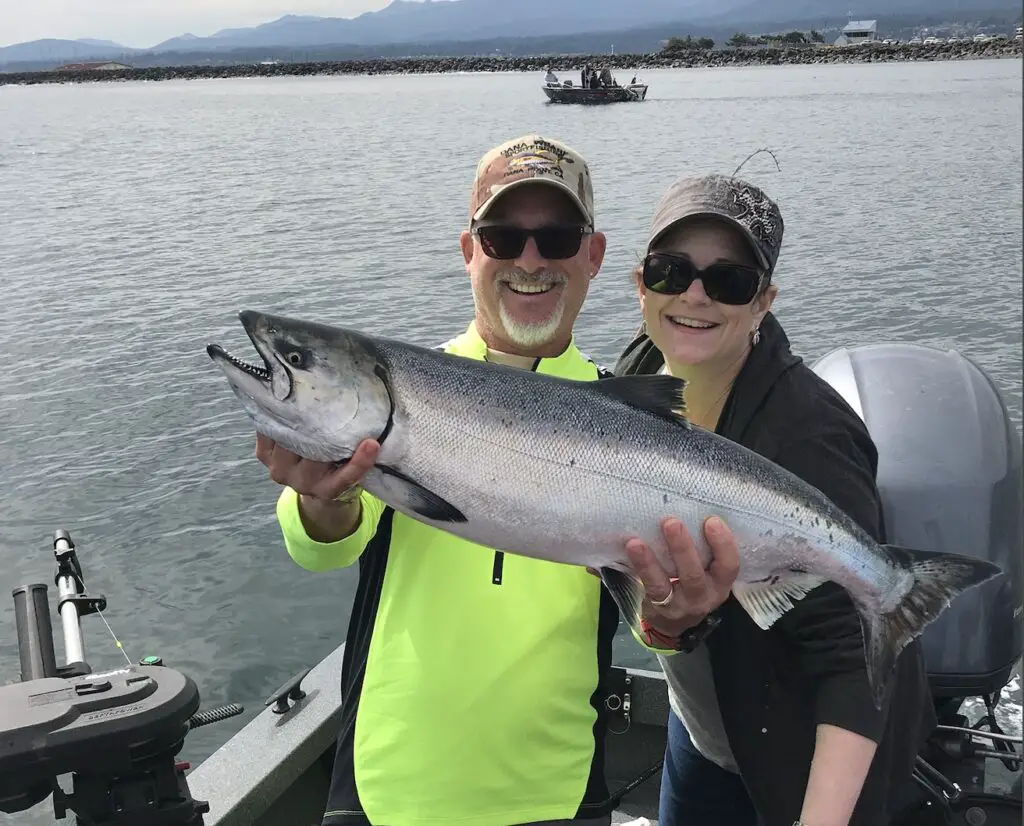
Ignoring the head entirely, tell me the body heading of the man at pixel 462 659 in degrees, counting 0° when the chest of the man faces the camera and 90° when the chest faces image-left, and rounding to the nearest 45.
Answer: approximately 0°

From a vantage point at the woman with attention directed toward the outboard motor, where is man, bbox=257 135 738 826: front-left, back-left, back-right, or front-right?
back-left

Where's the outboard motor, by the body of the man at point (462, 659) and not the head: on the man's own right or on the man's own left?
on the man's own left

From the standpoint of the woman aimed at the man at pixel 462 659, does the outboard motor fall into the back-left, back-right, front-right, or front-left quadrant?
back-right

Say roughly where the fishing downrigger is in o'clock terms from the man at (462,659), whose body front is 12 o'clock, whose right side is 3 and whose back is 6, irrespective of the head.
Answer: The fishing downrigger is roughly at 3 o'clock from the man.

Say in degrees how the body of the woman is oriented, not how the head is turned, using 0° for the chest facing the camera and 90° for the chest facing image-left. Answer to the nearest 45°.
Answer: approximately 45°
